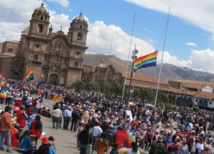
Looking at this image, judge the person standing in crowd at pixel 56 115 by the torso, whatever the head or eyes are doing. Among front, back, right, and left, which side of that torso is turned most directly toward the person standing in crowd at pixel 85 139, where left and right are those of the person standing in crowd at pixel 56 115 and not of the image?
back

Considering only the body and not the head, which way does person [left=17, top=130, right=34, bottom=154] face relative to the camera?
away from the camera

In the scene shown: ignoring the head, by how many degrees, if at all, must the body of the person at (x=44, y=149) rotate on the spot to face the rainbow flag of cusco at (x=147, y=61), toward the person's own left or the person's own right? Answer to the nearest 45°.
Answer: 0° — they already face it

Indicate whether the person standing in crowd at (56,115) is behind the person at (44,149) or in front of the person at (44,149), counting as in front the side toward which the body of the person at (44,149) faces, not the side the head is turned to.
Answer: in front

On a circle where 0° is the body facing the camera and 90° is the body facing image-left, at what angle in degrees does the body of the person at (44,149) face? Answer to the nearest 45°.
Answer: approximately 180°

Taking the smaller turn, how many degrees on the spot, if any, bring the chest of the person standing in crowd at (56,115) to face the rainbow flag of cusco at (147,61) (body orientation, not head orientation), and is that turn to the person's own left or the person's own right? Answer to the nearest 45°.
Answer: approximately 45° to the person's own right

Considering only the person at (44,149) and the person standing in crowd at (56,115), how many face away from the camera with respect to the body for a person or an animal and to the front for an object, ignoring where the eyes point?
2

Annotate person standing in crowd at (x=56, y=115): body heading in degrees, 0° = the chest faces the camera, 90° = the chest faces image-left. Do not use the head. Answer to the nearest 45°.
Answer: approximately 180°

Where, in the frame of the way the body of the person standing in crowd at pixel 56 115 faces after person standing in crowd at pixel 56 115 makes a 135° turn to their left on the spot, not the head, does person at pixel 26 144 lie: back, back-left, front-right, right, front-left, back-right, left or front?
front-left

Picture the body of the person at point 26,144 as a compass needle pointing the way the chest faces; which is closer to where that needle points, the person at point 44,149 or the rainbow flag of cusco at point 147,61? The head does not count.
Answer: the rainbow flag of cusco
